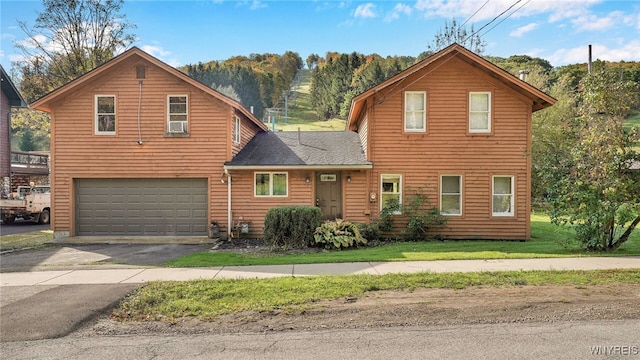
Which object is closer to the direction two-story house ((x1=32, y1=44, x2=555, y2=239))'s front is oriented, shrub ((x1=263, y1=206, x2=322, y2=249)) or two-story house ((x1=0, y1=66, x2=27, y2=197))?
the shrub

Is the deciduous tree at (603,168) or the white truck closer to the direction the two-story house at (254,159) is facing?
the deciduous tree

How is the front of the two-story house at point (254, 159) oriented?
toward the camera

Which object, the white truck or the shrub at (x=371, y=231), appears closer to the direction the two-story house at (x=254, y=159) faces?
the shrub

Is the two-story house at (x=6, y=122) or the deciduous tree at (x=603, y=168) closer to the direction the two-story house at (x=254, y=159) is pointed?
the deciduous tree

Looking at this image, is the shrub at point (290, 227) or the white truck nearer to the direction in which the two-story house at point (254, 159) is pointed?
the shrub

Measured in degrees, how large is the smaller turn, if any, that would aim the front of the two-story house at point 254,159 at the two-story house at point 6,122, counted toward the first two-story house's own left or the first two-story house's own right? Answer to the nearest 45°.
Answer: approximately 135° to the first two-story house's own right

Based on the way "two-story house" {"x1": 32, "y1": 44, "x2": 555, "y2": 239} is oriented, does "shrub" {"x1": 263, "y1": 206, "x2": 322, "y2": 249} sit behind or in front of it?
in front

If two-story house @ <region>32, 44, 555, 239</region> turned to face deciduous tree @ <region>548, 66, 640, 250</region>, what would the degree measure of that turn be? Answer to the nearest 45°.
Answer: approximately 45° to its left

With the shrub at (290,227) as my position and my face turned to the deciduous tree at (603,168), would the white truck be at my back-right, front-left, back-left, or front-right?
back-left
